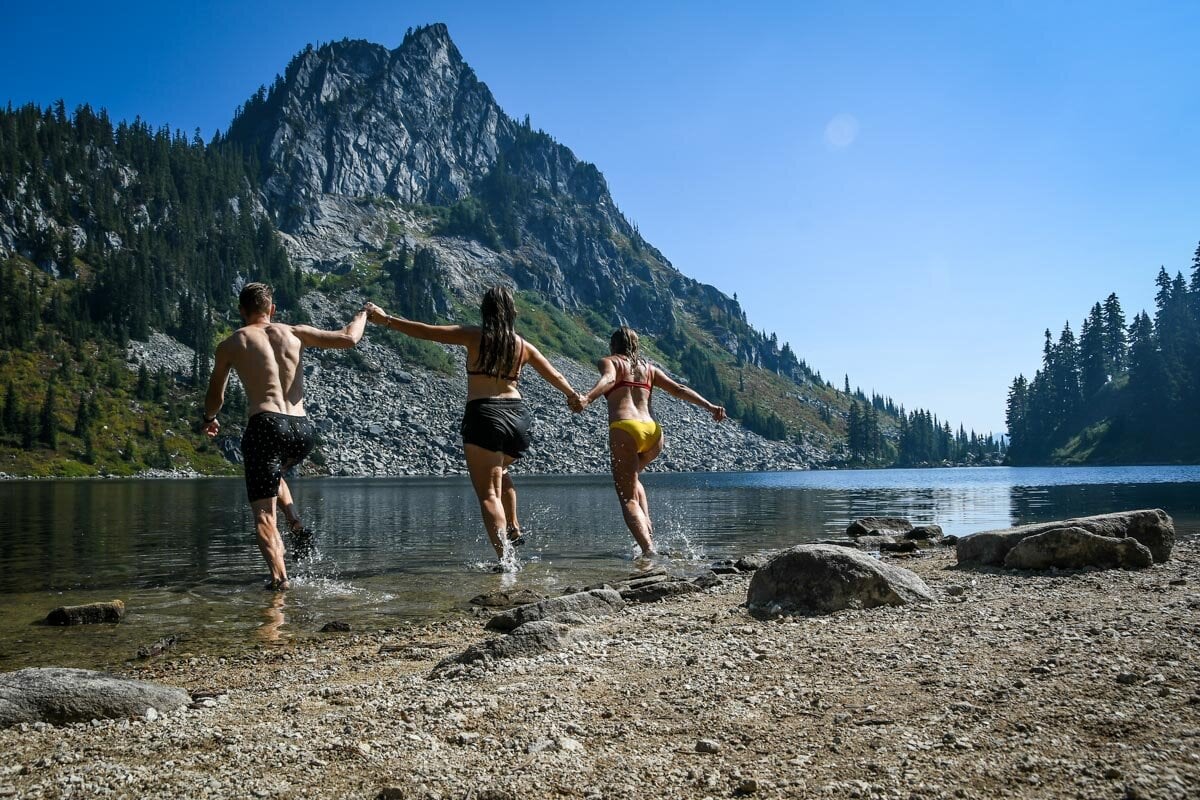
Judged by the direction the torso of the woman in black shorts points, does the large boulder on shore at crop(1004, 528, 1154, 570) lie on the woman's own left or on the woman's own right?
on the woman's own right

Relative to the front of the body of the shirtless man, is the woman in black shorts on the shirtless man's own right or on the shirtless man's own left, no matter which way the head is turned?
on the shirtless man's own right

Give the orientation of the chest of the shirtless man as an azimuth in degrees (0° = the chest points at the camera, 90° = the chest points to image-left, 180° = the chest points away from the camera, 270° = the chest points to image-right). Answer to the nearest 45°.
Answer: approximately 180°

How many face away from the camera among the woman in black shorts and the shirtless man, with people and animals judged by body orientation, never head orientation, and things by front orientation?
2

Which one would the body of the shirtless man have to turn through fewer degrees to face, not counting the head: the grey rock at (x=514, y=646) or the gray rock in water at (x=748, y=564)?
the gray rock in water

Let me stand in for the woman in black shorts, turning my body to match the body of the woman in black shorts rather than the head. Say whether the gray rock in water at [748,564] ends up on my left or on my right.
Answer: on my right

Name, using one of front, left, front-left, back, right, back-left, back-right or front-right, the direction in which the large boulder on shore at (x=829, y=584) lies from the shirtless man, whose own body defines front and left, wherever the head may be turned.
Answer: back-right

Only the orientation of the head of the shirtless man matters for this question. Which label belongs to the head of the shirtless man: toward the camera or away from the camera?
away from the camera

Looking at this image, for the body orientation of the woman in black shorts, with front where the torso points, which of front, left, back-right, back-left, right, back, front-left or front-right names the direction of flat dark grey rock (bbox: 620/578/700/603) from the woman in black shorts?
back-right

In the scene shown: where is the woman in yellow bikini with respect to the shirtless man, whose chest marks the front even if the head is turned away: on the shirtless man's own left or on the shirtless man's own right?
on the shirtless man's own right

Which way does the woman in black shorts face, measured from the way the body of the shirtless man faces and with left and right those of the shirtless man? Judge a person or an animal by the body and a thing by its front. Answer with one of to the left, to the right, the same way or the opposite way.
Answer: the same way

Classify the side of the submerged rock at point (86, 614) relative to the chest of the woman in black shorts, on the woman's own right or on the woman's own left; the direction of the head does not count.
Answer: on the woman's own left

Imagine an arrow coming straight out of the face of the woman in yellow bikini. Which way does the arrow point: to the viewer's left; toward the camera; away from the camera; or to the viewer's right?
away from the camera

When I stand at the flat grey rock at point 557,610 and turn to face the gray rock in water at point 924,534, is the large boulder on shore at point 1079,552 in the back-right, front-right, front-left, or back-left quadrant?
front-right

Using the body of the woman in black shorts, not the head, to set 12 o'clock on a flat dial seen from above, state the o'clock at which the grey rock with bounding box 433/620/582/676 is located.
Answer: The grey rock is roughly at 6 o'clock from the woman in black shorts.

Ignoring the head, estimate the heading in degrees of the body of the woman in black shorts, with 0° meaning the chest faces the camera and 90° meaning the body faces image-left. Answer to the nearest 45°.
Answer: approximately 180°
